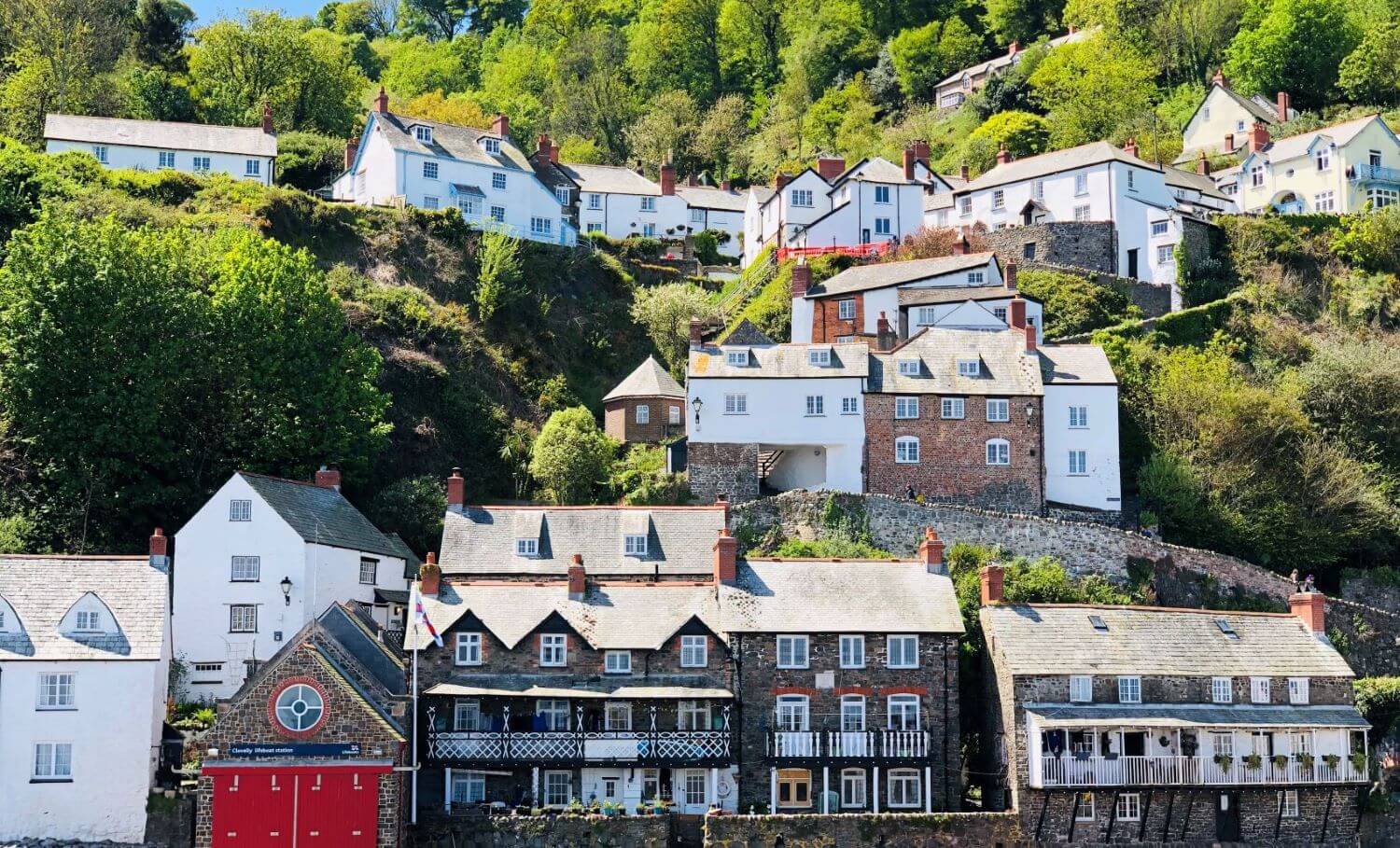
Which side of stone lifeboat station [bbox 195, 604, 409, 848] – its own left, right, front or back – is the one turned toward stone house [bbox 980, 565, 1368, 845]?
left

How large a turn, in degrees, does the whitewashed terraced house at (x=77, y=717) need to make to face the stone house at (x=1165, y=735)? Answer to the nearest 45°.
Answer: approximately 90° to its left

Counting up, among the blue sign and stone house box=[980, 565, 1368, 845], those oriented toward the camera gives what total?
2

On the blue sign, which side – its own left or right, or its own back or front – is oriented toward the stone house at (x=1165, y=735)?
left

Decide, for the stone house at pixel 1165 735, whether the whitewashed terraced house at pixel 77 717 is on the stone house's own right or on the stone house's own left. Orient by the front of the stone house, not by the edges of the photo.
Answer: on the stone house's own right

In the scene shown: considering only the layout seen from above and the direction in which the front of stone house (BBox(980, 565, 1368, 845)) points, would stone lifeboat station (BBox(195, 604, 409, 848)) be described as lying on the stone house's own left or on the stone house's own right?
on the stone house's own right

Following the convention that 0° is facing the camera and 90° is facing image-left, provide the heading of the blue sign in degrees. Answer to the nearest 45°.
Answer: approximately 0°

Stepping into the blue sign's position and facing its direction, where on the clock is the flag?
The flag is roughly at 8 o'clock from the blue sign.

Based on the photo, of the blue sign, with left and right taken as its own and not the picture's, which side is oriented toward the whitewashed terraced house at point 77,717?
right

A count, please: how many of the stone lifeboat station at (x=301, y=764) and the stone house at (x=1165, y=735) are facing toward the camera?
2
